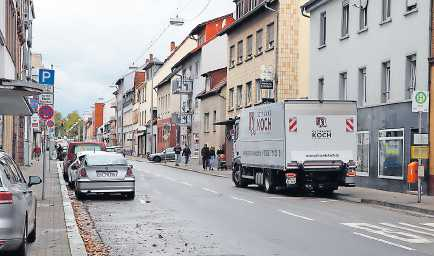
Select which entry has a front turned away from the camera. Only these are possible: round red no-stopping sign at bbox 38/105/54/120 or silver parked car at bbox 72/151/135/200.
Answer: the silver parked car

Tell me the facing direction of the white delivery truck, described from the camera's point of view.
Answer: facing away from the viewer and to the left of the viewer

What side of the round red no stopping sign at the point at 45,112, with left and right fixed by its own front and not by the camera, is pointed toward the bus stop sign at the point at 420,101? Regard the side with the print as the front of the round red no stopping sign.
left

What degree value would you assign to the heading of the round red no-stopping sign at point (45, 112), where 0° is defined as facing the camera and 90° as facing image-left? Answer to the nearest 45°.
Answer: approximately 0°

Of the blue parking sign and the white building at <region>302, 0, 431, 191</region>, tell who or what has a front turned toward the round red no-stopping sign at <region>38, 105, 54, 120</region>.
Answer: the white building

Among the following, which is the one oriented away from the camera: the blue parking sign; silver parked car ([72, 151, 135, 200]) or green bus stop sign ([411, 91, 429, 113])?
the silver parked car

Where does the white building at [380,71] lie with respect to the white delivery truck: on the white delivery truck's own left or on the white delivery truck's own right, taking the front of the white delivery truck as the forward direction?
on the white delivery truck's own right

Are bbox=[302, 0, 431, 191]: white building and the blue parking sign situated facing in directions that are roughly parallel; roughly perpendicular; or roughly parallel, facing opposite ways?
roughly perpendicular

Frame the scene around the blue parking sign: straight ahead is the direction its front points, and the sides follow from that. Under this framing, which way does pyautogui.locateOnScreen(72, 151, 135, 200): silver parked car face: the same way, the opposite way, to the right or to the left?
the opposite way

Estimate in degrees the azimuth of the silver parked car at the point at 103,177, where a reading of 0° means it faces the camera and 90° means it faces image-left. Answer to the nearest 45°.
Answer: approximately 180°
